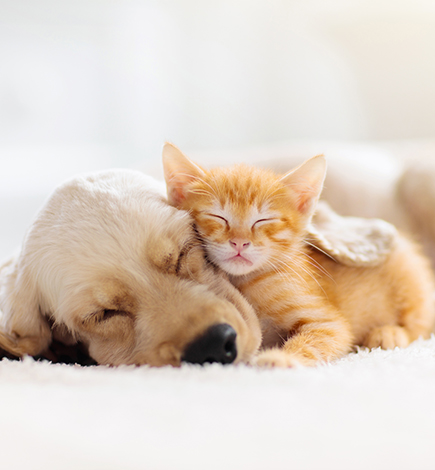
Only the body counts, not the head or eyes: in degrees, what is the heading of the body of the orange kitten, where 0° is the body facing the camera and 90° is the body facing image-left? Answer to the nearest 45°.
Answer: approximately 45°
